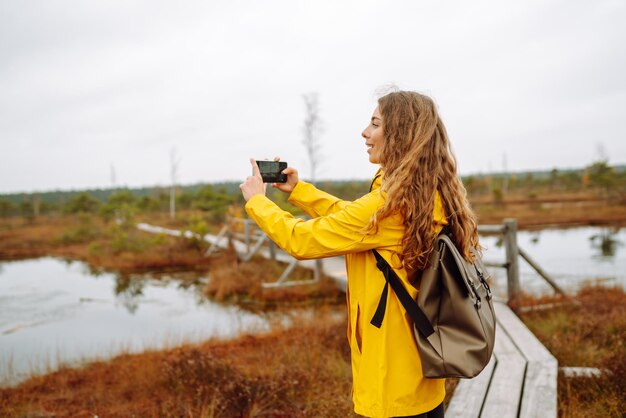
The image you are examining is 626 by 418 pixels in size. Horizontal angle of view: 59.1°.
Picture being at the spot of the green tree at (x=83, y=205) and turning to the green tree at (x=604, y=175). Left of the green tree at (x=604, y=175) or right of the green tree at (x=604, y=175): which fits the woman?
right

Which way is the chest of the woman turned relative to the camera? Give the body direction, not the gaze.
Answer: to the viewer's left

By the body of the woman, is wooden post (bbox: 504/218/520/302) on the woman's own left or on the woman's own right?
on the woman's own right

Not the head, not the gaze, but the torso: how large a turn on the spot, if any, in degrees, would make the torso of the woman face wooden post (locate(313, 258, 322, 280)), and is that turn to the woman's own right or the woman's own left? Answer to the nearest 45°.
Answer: approximately 90° to the woman's own right

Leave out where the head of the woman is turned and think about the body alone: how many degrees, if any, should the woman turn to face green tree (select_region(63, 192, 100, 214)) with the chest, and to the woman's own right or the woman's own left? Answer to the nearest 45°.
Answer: approximately 45° to the woman's own right

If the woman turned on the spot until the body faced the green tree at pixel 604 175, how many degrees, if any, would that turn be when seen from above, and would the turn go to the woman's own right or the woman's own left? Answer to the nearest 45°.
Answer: approximately 135° to the woman's own right

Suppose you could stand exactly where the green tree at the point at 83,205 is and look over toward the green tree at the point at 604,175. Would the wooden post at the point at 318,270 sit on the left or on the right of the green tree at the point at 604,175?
right

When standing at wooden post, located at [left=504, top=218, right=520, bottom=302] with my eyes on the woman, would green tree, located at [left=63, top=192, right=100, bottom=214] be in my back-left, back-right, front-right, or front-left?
back-right

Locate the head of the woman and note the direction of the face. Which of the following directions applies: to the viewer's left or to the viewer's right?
to the viewer's left
